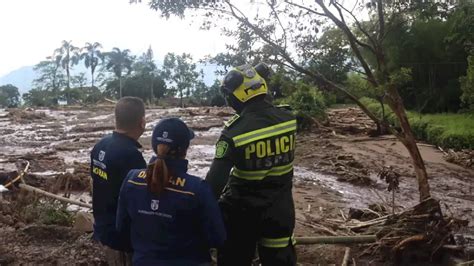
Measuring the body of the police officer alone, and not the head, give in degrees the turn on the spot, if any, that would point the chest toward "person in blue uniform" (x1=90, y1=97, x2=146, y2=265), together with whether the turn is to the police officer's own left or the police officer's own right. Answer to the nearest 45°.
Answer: approximately 45° to the police officer's own left

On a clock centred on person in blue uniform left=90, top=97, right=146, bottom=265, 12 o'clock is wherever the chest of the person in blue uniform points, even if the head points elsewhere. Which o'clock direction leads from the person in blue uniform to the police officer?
The police officer is roughly at 2 o'clock from the person in blue uniform.

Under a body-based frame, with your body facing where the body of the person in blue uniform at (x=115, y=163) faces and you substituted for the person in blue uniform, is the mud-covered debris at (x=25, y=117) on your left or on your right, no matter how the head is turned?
on your left

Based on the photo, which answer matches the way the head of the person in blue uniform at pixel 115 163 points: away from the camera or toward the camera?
away from the camera

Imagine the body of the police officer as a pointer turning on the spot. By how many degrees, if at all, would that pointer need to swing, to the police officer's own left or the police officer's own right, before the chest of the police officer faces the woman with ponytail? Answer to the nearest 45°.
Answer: approximately 90° to the police officer's own left

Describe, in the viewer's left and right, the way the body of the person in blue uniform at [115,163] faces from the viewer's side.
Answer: facing away from the viewer and to the right of the viewer

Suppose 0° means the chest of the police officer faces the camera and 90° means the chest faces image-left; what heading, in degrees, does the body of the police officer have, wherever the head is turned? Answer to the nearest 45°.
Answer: approximately 135°

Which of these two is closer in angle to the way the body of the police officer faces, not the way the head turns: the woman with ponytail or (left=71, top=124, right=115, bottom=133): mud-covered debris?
the mud-covered debris
